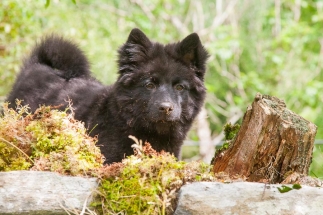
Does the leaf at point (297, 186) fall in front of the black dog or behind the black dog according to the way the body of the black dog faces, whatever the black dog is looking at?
in front

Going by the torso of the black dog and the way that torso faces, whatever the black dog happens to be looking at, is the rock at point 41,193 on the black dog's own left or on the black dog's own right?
on the black dog's own right

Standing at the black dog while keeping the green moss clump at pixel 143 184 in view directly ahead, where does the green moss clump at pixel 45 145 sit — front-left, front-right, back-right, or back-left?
front-right

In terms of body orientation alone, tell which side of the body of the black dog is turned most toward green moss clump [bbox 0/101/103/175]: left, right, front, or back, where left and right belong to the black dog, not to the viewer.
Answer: right

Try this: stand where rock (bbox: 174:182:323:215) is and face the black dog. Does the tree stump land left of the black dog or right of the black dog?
right

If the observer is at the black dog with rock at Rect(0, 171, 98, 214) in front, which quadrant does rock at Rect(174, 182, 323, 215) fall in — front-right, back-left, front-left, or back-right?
front-left

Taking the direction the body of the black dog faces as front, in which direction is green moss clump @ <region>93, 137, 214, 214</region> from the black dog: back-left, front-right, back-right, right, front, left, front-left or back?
front-right

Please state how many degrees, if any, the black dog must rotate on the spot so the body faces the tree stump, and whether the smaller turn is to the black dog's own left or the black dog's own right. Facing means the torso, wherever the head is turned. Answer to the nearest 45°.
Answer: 0° — it already faces it

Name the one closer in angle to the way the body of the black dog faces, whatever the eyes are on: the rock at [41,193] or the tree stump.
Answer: the tree stump

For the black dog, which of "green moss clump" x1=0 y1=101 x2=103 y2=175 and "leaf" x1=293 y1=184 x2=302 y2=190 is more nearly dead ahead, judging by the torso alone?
the leaf

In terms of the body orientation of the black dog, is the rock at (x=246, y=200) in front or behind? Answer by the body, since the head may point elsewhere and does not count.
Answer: in front

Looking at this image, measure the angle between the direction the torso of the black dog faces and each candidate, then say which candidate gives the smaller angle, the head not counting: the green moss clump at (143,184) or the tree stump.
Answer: the tree stump

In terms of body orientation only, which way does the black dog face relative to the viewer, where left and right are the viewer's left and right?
facing the viewer and to the right of the viewer
